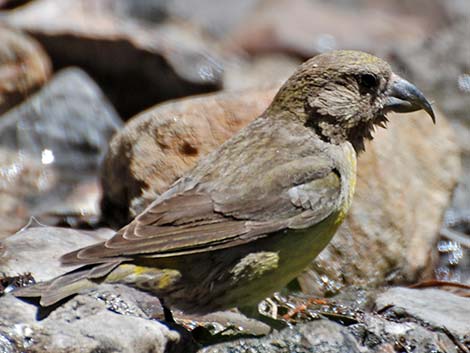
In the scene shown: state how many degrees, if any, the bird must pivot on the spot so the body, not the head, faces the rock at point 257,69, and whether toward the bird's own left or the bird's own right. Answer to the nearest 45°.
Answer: approximately 90° to the bird's own left

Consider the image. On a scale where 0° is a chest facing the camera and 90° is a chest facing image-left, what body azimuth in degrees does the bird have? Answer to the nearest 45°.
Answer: approximately 270°

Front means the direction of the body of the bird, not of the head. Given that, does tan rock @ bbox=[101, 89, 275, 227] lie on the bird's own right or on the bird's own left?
on the bird's own left

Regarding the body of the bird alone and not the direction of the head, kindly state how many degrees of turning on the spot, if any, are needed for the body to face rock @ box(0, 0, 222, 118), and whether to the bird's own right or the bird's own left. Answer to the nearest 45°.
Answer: approximately 90° to the bird's own left

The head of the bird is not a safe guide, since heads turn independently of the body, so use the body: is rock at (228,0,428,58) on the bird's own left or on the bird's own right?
on the bird's own left

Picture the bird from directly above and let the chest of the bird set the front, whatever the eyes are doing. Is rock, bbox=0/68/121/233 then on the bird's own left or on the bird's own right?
on the bird's own left

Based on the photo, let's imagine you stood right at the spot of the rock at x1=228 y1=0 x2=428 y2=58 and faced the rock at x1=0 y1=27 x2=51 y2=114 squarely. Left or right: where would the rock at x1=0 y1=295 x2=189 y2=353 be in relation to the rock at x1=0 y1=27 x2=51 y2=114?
left

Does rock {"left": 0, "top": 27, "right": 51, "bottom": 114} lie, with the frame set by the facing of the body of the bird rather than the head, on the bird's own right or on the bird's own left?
on the bird's own left
